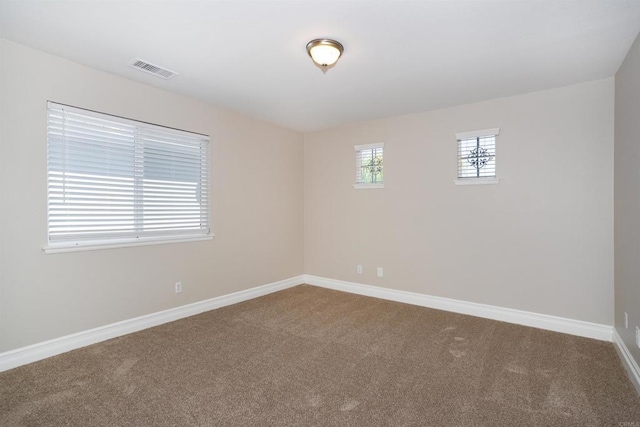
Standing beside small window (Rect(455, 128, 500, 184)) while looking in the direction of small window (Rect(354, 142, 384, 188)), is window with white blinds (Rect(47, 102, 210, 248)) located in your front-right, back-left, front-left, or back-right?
front-left

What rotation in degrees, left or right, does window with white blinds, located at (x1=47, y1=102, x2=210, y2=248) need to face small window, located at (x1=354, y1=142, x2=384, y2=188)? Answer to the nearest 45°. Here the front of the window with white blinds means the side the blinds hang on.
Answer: approximately 45° to its left

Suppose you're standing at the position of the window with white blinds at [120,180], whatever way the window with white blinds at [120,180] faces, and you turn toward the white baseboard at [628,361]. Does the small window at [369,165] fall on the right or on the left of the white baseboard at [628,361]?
left

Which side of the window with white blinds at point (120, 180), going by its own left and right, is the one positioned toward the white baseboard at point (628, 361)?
front

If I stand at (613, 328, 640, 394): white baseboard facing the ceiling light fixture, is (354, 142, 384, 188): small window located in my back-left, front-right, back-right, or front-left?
front-right

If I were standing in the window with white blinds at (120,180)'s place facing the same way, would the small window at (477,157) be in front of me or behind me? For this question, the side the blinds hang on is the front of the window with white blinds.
in front

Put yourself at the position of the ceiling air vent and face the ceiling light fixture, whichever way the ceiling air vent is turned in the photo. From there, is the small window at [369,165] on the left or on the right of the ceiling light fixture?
left

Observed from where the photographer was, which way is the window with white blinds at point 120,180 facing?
facing the viewer and to the right of the viewer

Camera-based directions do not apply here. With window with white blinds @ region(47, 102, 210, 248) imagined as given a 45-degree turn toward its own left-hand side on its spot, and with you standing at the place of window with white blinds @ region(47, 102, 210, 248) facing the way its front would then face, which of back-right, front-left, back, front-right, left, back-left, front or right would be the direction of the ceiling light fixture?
front-right

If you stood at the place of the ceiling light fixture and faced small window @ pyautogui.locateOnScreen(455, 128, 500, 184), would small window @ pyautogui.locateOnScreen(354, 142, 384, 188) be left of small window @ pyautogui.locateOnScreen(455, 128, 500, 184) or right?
left
